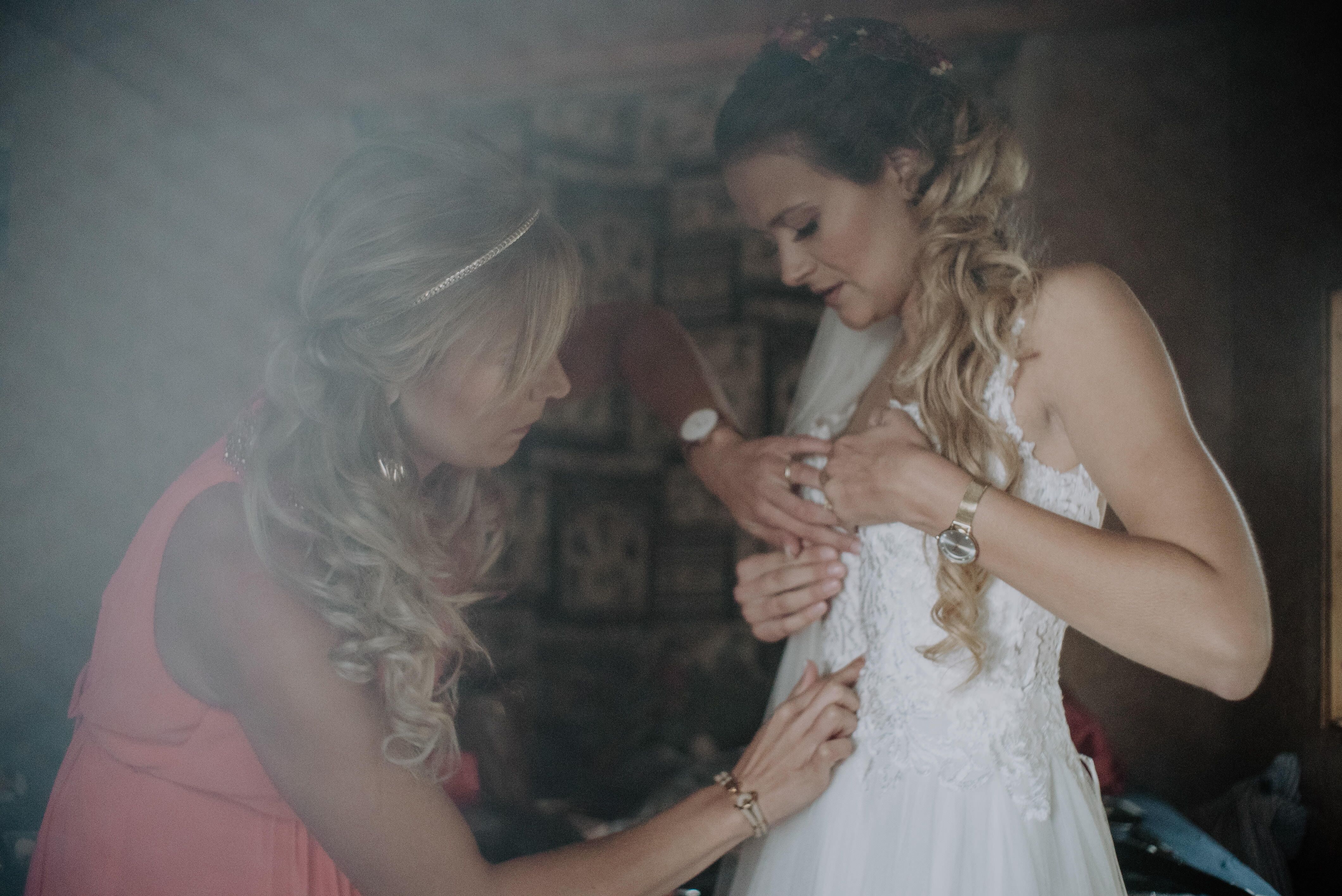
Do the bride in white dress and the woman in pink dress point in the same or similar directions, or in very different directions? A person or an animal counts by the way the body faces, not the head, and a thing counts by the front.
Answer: very different directions

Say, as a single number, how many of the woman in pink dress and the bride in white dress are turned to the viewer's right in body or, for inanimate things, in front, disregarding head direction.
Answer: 1

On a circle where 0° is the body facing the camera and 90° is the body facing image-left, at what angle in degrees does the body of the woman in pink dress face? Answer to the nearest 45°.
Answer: approximately 270°

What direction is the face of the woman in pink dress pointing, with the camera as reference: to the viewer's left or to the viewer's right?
to the viewer's right

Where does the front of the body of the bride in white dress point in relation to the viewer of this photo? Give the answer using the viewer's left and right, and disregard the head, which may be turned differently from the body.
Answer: facing the viewer and to the left of the viewer
